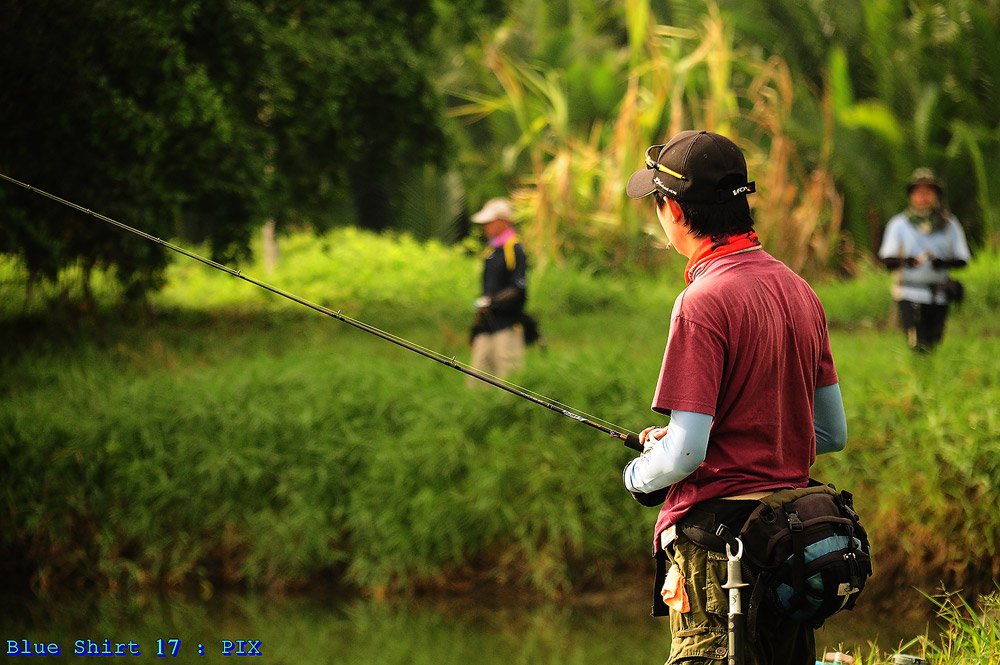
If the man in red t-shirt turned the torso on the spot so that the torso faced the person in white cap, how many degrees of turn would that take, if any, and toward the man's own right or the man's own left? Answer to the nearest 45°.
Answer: approximately 45° to the man's own right

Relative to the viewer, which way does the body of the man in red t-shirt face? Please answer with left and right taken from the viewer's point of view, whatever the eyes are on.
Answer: facing away from the viewer and to the left of the viewer

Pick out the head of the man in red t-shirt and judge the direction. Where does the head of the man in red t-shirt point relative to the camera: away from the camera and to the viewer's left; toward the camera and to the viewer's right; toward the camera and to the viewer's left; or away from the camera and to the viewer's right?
away from the camera and to the viewer's left
